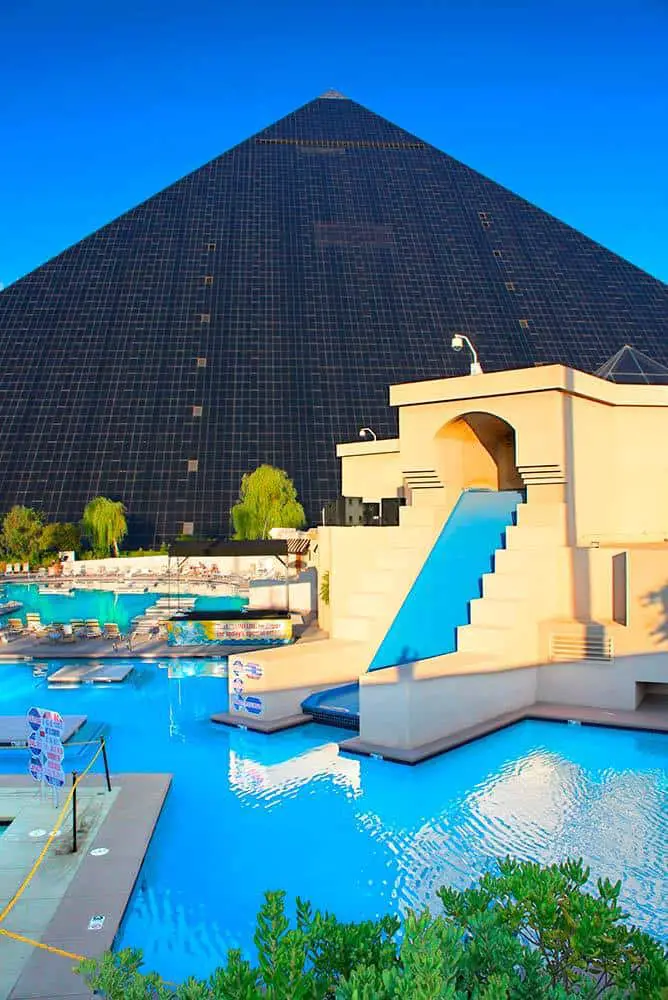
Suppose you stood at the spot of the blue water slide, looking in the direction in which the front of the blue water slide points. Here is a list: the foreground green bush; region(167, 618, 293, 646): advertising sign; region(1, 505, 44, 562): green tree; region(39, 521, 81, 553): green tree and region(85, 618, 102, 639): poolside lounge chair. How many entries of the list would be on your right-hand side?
4

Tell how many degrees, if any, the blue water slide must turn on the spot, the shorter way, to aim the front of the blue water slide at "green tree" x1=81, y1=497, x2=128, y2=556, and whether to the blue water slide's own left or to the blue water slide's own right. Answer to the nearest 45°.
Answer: approximately 90° to the blue water slide's own right

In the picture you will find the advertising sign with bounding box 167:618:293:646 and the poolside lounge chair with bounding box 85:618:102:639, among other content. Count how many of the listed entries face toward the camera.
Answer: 2

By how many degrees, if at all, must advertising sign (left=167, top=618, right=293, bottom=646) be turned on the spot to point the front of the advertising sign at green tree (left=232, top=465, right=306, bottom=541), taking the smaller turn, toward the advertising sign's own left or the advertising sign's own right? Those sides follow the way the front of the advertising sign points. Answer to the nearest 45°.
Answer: approximately 180°

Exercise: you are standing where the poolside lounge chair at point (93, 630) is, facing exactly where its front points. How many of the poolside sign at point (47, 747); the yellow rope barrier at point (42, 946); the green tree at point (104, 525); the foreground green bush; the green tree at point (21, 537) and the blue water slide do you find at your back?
2

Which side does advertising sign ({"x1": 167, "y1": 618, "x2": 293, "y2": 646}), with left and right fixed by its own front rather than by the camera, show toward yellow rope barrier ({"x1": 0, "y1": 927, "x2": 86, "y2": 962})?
front

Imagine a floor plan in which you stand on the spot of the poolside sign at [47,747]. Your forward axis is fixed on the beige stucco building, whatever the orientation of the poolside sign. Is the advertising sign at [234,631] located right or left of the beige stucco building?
left

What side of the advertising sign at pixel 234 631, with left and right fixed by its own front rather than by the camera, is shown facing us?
front

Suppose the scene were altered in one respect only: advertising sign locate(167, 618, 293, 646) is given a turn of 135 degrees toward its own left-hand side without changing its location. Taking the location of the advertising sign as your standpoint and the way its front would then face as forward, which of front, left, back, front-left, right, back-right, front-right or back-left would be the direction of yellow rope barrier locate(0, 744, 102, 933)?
back-right

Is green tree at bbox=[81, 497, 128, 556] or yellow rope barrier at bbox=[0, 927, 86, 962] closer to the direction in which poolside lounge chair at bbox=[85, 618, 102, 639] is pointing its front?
the yellow rope barrier

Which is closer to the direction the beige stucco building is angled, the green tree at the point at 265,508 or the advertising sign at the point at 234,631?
the advertising sign

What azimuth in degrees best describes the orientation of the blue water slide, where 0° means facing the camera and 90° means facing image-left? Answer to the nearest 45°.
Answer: approximately 45°

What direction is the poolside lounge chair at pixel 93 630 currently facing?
toward the camera

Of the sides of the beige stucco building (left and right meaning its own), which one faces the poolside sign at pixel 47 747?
front

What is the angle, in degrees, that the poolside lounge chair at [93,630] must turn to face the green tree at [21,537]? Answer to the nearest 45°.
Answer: approximately 180°

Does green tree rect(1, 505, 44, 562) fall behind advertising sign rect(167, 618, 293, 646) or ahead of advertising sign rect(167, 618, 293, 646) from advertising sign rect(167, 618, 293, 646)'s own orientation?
behind

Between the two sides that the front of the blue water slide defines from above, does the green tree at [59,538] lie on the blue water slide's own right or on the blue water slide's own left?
on the blue water slide's own right

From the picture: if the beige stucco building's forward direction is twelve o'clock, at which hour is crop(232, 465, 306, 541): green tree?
The green tree is roughly at 4 o'clock from the beige stucco building.

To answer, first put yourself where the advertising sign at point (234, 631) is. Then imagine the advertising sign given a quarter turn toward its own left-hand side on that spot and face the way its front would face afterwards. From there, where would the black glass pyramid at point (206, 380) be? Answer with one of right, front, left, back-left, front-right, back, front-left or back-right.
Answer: left

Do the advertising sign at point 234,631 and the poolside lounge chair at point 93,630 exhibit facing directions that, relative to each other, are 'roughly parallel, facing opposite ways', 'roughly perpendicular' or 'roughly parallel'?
roughly parallel
